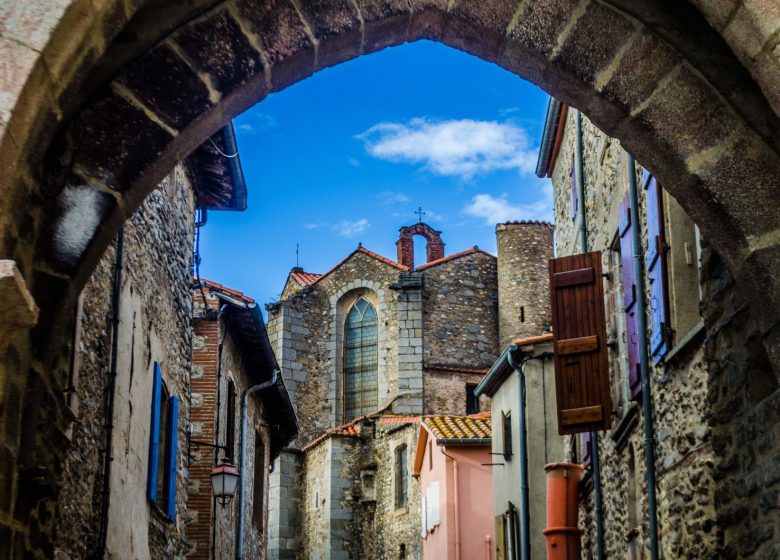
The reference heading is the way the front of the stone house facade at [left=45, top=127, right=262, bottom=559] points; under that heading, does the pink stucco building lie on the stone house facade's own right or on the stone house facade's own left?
on the stone house facade's own left

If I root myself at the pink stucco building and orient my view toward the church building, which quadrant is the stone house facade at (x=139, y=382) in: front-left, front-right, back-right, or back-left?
back-left

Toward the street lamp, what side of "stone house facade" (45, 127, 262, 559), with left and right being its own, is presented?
left

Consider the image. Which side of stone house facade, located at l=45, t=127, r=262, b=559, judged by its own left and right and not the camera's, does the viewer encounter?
right

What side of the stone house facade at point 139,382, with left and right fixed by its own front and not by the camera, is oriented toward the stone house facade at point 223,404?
left

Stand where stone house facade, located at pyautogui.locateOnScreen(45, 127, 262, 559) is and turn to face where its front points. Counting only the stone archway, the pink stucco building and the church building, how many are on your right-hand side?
1

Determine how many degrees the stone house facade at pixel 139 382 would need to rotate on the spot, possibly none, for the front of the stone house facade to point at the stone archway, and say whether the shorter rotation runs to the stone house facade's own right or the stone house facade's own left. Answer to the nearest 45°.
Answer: approximately 90° to the stone house facade's own right
